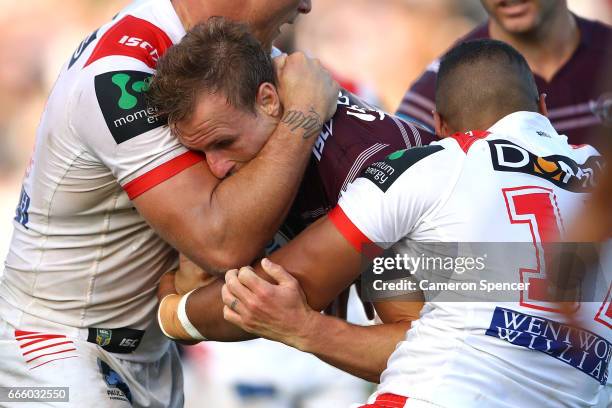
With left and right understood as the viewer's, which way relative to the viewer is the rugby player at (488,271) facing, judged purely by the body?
facing away from the viewer and to the left of the viewer

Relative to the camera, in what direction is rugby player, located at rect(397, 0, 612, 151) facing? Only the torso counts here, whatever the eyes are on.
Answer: toward the camera

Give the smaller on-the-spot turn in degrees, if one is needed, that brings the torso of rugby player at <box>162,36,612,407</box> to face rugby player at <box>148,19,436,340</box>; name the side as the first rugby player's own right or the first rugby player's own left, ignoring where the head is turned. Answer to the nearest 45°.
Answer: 0° — they already face them

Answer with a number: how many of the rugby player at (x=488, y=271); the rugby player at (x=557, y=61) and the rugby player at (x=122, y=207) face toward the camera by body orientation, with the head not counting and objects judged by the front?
1

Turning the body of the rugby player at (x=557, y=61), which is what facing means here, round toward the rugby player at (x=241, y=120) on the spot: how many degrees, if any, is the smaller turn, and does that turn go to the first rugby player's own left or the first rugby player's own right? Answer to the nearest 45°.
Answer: approximately 45° to the first rugby player's own right

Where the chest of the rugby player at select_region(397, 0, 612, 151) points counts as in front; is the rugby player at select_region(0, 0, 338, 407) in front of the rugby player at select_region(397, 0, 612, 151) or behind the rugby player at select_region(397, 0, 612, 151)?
in front

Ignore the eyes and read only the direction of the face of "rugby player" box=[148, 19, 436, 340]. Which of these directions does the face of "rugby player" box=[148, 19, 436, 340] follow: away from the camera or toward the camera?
toward the camera

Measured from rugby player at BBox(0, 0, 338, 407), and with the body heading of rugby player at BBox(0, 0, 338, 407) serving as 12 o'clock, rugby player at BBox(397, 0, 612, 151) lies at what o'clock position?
rugby player at BBox(397, 0, 612, 151) is roughly at 11 o'clock from rugby player at BBox(0, 0, 338, 407).

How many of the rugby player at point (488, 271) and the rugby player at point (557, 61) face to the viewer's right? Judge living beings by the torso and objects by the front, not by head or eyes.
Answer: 0

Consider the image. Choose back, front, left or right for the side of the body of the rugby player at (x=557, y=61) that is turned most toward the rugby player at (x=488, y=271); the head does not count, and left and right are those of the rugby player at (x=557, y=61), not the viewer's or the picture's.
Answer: front

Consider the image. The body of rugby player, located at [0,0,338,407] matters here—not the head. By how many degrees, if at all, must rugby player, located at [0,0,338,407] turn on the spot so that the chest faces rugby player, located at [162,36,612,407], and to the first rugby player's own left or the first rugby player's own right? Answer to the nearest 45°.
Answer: approximately 45° to the first rugby player's own right

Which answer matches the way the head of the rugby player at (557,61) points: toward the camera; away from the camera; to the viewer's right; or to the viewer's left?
toward the camera

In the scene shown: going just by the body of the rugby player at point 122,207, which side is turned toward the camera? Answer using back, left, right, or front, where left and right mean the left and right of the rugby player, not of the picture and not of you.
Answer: right
